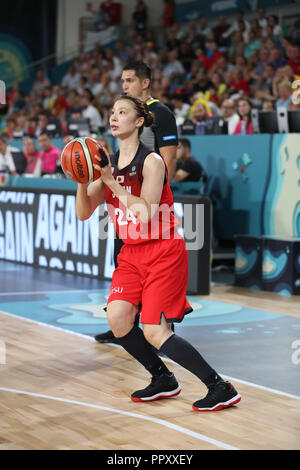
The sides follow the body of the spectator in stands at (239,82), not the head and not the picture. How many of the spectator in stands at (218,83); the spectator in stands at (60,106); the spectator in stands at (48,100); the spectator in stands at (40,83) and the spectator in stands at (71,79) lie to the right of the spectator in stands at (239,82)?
5

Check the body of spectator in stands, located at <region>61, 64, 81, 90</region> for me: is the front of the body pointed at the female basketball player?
yes

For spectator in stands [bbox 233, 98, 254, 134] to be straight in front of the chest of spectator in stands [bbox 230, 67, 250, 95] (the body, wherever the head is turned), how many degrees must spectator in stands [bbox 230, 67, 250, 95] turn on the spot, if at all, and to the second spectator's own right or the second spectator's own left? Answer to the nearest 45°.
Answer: approximately 45° to the second spectator's own left

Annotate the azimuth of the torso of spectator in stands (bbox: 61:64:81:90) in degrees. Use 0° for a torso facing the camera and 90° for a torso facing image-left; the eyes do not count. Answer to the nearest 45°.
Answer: approximately 0°

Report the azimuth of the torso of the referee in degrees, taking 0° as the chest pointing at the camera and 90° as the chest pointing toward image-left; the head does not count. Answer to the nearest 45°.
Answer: approximately 45°

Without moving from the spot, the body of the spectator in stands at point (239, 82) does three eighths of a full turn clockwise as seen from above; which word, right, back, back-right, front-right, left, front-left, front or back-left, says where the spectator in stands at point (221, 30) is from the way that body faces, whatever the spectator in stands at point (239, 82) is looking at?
front

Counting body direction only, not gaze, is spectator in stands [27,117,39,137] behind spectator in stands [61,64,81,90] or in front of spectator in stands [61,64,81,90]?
in front

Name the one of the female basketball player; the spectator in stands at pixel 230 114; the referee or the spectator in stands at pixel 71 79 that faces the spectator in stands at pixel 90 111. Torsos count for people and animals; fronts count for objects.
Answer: the spectator in stands at pixel 71 79

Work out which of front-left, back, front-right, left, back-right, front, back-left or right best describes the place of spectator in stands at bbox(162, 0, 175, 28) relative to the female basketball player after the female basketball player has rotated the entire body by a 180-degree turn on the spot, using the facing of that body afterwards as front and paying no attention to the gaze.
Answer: front-left
